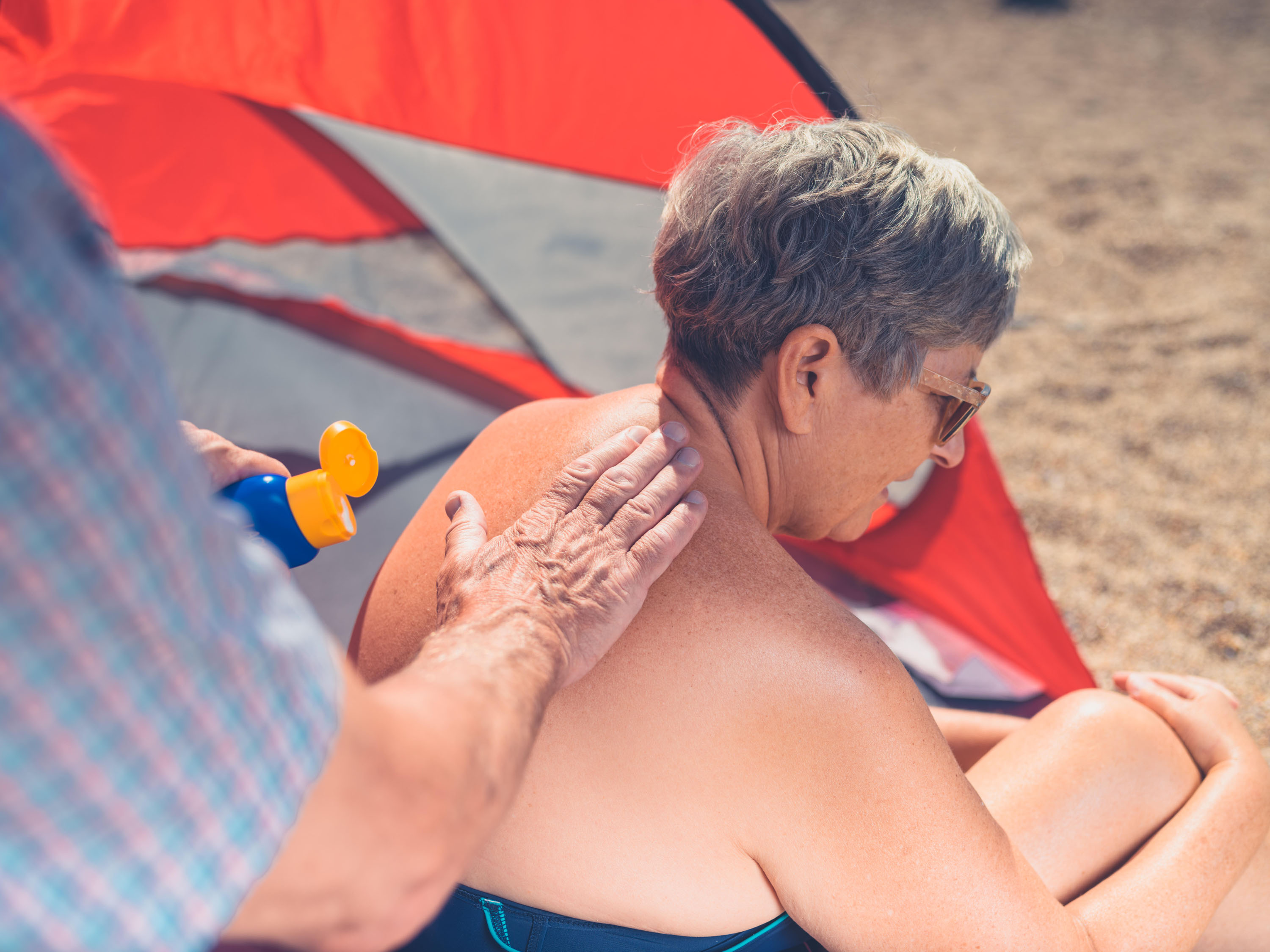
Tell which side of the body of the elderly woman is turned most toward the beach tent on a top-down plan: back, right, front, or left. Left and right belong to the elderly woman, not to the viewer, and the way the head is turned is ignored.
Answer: left

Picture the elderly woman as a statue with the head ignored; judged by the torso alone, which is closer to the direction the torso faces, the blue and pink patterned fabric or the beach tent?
the beach tent

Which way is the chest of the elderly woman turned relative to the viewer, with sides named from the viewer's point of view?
facing away from the viewer and to the right of the viewer

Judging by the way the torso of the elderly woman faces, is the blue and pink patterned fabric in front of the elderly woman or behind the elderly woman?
behind
